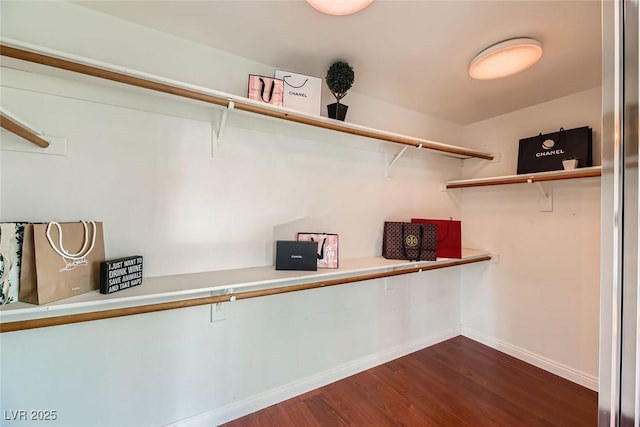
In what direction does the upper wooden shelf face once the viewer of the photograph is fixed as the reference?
facing the viewer and to the right of the viewer

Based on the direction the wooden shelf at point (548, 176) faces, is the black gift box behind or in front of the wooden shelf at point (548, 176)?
in front

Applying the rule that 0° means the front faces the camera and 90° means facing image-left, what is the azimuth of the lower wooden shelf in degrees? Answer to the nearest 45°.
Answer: approximately 315°

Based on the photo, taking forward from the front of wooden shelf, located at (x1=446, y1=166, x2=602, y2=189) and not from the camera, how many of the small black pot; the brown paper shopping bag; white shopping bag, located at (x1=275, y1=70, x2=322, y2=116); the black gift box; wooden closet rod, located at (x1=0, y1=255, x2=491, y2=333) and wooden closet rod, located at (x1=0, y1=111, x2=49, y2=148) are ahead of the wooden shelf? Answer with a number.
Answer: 6

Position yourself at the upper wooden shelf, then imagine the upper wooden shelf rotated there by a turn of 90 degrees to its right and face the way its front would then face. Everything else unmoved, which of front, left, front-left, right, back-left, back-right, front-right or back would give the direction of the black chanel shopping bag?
back-left

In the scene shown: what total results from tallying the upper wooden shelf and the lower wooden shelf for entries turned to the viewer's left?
0

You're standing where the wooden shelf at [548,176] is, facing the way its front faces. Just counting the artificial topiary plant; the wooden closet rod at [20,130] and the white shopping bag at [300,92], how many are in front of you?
3

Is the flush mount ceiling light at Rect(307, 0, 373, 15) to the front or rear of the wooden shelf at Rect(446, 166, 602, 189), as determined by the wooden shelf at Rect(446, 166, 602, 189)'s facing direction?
to the front

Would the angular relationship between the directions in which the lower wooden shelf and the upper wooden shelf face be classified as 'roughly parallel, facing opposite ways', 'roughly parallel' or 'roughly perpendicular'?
roughly parallel

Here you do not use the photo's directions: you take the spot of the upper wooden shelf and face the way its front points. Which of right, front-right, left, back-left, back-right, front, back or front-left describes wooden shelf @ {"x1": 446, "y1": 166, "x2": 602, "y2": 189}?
front-left
